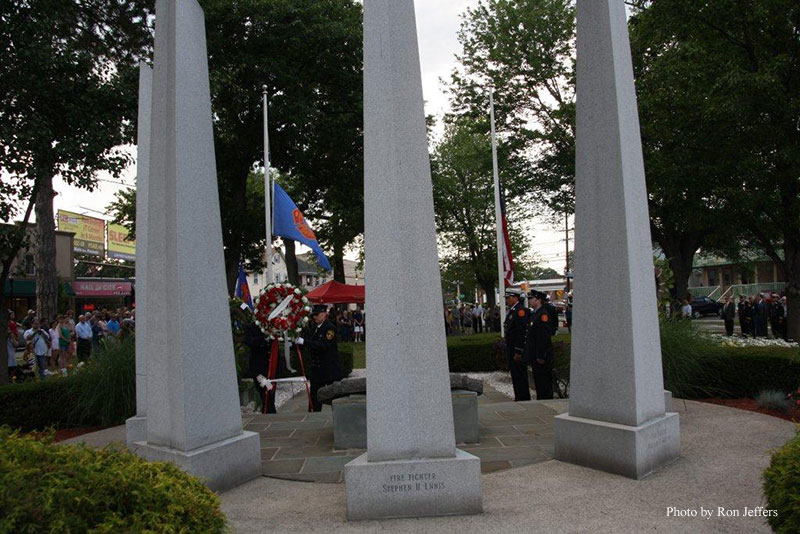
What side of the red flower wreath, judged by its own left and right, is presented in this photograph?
front

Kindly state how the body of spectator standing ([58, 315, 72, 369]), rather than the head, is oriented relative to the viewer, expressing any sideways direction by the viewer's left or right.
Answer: facing the viewer and to the right of the viewer

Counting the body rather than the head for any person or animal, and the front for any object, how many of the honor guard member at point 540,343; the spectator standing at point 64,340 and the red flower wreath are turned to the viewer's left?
1

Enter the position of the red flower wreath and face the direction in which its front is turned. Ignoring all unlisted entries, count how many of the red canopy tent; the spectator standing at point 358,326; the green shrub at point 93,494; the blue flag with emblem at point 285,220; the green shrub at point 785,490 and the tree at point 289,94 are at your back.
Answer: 4

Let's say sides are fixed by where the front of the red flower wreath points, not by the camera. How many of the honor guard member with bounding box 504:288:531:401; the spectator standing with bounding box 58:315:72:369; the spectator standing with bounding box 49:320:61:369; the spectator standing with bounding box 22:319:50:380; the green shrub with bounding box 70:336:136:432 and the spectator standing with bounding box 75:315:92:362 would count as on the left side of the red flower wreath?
1

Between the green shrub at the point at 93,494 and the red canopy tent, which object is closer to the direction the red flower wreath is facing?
the green shrub

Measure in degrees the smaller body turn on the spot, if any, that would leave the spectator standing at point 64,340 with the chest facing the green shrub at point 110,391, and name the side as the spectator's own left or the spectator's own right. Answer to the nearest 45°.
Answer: approximately 45° to the spectator's own right

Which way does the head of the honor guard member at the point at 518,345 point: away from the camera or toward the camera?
toward the camera

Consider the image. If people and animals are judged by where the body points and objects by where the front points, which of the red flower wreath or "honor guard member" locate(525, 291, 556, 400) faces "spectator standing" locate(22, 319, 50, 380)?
the honor guard member

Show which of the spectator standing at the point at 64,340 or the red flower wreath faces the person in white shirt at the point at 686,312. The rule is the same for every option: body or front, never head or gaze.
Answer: the spectator standing

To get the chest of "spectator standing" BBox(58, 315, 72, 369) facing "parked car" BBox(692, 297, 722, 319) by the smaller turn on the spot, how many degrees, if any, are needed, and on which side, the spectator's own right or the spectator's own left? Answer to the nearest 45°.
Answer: approximately 45° to the spectator's own left

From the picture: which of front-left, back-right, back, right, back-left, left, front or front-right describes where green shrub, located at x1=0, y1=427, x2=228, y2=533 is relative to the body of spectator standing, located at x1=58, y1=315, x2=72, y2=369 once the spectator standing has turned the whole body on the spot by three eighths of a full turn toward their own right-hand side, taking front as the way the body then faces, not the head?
left

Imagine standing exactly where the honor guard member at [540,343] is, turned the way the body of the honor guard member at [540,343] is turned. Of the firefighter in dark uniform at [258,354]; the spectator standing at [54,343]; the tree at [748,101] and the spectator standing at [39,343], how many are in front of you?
3

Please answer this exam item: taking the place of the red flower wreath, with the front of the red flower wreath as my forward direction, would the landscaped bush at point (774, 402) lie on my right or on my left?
on my left

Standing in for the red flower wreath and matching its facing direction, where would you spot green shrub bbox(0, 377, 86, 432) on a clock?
The green shrub is roughly at 3 o'clock from the red flower wreath.

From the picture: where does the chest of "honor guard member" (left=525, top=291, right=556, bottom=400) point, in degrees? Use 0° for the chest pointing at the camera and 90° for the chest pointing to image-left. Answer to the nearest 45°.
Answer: approximately 90°
